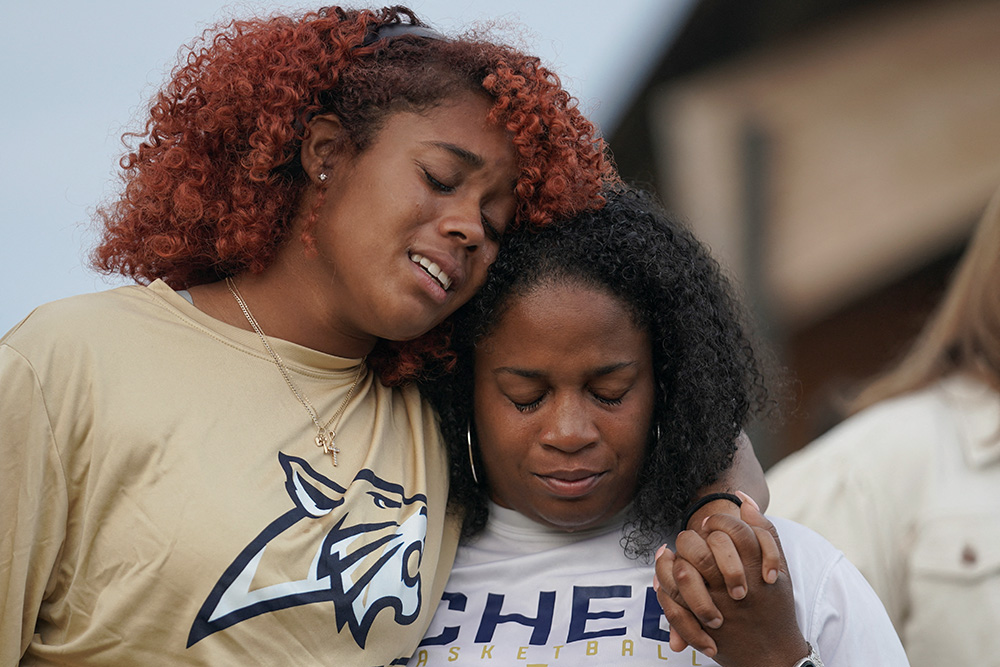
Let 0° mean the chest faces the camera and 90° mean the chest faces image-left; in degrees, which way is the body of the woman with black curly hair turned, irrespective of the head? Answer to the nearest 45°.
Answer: approximately 0°

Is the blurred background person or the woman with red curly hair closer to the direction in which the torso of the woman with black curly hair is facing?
the woman with red curly hair

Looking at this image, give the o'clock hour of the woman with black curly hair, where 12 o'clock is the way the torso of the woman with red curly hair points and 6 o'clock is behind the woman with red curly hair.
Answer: The woman with black curly hair is roughly at 10 o'clock from the woman with red curly hair.

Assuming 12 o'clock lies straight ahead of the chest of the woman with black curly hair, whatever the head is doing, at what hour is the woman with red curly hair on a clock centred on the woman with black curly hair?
The woman with red curly hair is roughly at 2 o'clock from the woman with black curly hair.

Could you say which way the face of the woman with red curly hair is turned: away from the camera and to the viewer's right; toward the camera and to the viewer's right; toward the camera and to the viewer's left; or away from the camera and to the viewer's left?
toward the camera and to the viewer's right

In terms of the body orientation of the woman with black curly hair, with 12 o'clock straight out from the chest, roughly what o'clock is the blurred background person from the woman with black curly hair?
The blurred background person is roughly at 7 o'clock from the woman with black curly hair.

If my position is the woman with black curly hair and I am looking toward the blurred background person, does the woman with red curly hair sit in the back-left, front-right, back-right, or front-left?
back-left

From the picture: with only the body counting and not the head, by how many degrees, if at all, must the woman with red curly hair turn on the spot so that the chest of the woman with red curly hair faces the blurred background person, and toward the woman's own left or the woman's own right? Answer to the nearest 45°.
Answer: approximately 90° to the woman's own left
